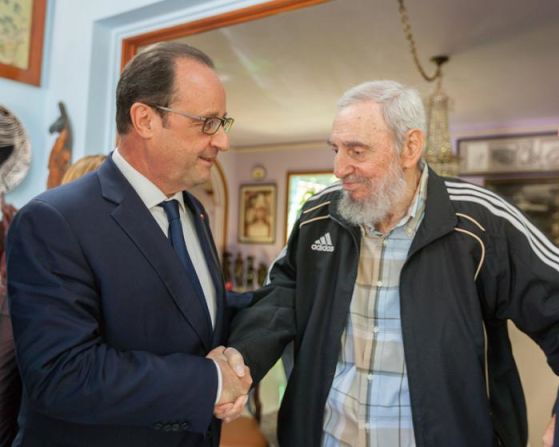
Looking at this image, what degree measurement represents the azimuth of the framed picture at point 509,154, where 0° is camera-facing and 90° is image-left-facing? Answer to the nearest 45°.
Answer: approximately 45°

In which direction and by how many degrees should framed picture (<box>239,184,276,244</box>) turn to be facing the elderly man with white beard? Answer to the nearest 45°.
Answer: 0° — it already faces them

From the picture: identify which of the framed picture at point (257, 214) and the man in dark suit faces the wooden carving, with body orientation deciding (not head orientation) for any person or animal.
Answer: the framed picture

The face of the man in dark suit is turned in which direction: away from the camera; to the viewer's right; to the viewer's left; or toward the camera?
to the viewer's right

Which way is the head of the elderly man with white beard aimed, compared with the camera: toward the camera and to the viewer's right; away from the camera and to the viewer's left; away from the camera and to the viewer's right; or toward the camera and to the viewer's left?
toward the camera and to the viewer's left

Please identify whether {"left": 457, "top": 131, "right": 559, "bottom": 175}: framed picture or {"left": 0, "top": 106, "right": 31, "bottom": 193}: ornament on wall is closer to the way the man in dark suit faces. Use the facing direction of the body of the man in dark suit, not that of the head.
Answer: the framed picture

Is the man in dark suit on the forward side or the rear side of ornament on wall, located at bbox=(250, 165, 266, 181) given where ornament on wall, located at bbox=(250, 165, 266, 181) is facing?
on the forward side

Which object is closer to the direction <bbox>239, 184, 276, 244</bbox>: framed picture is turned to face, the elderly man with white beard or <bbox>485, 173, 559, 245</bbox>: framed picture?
the elderly man with white beard

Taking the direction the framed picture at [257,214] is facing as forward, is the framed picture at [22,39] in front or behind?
in front

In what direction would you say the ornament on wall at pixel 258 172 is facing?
toward the camera

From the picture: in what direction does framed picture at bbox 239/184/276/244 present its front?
toward the camera

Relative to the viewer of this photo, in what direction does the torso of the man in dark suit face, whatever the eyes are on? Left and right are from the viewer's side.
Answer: facing the viewer and to the right of the viewer

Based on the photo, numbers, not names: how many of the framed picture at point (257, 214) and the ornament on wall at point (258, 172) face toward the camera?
2
